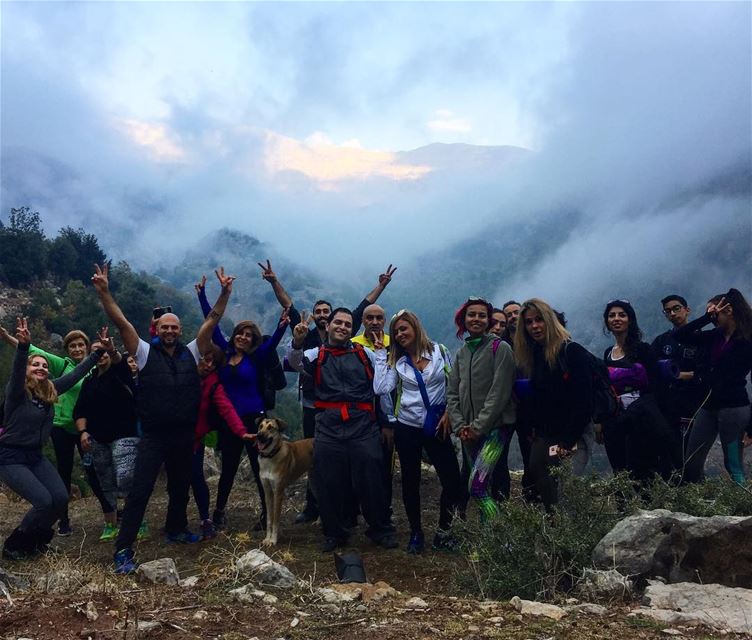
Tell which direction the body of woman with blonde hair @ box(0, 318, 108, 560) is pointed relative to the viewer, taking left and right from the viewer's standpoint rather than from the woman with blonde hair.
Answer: facing the viewer and to the right of the viewer

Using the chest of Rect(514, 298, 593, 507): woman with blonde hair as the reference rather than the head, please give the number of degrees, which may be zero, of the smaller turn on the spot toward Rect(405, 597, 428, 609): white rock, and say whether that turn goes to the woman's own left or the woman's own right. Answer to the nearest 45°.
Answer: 0° — they already face it

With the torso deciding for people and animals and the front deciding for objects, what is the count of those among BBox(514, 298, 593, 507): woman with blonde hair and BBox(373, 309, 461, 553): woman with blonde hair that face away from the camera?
0

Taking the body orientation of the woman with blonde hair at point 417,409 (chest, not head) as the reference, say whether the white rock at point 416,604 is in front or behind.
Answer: in front

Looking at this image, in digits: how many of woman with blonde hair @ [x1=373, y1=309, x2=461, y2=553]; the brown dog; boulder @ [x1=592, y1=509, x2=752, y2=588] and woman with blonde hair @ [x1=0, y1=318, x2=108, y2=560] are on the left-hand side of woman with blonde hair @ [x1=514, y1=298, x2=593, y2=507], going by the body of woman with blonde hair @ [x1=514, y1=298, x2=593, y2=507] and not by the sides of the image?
1

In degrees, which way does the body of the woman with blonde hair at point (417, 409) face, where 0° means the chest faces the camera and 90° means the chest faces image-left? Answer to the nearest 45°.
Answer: approximately 0°

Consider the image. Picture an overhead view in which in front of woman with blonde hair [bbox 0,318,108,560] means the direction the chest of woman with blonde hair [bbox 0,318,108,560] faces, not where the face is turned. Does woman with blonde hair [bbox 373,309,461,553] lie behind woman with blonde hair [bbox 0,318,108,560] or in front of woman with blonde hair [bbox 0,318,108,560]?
in front

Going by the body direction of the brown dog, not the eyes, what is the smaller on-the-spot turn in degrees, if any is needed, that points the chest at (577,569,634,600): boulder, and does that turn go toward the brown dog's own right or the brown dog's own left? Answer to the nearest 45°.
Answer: approximately 90° to the brown dog's own left

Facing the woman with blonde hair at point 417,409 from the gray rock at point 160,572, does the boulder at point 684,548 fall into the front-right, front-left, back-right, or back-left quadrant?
front-right

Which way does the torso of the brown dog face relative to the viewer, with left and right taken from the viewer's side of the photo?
facing the viewer and to the left of the viewer

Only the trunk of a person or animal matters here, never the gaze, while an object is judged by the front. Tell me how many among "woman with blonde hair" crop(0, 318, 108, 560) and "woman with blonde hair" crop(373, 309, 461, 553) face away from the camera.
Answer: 0

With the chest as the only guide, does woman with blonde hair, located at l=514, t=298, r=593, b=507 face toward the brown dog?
no

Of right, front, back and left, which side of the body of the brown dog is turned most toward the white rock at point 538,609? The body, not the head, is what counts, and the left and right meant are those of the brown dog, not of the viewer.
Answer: left

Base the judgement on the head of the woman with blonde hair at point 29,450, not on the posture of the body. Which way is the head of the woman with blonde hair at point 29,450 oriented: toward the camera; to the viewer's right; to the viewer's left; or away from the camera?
toward the camera
